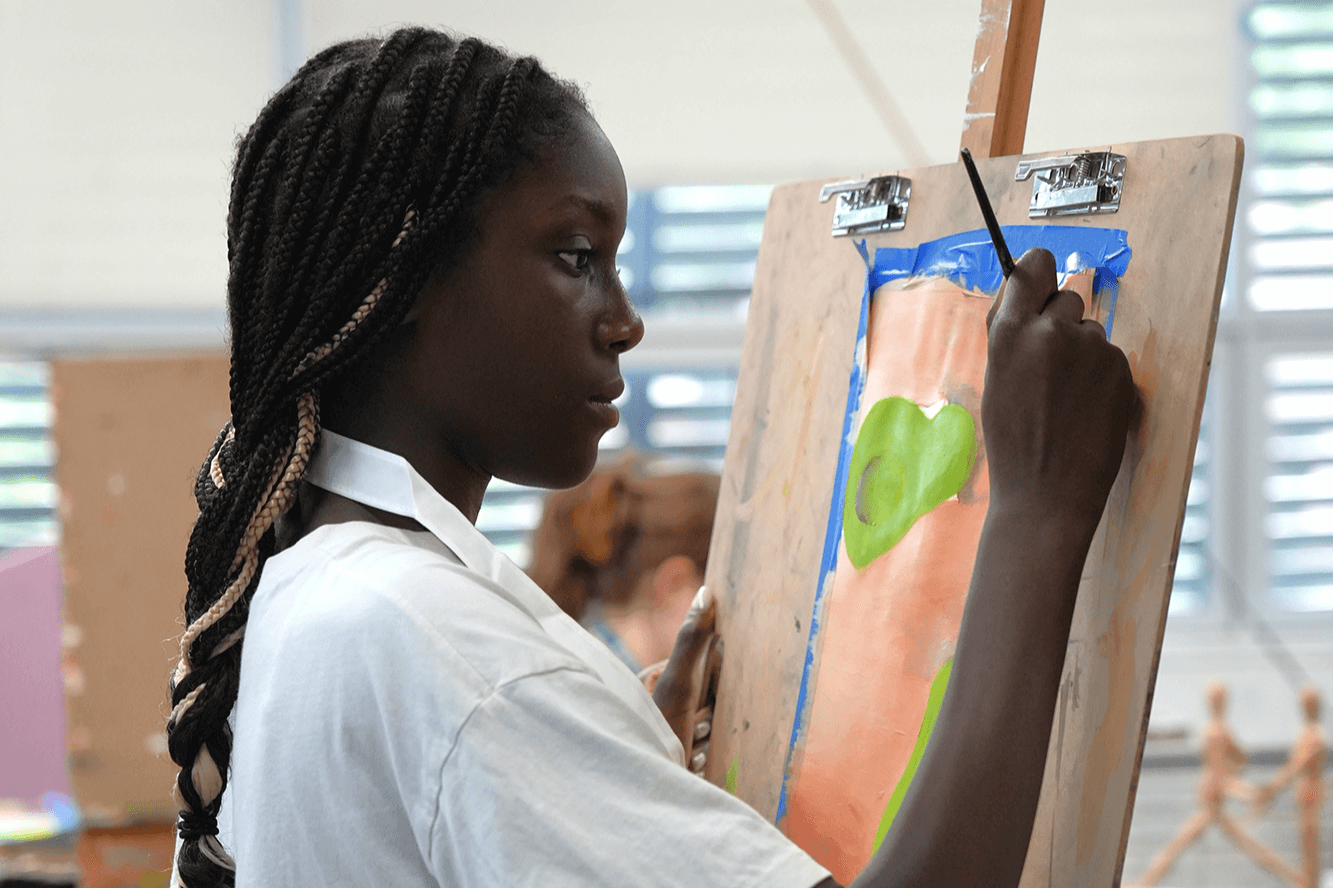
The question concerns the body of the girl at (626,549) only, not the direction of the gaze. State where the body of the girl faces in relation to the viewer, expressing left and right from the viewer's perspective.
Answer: facing away from the viewer and to the right of the viewer

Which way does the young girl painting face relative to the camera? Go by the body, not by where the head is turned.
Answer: to the viewer's right

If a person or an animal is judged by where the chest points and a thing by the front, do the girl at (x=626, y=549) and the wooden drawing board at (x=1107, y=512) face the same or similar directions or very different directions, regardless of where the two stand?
very different directions

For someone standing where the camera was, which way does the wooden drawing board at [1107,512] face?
facing the viewer and to the left of the viewer

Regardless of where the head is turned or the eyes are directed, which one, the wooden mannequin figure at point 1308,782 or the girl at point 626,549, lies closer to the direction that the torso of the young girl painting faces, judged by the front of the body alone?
the wooden mannequin figure

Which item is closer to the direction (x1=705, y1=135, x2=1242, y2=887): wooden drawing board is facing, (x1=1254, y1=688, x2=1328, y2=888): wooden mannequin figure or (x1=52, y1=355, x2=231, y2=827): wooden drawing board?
the wooden drawing board

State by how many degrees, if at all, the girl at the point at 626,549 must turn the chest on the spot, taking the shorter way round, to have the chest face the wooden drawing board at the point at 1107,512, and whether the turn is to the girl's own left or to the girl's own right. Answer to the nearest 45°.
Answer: approximately 135° to the girl's own right

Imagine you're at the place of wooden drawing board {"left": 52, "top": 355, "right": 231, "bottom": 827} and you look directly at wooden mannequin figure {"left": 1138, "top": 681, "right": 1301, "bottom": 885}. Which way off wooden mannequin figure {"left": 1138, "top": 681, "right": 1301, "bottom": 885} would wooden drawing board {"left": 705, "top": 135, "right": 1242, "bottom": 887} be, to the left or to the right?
right

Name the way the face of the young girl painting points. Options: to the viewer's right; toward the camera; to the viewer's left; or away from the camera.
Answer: to the viewer's right

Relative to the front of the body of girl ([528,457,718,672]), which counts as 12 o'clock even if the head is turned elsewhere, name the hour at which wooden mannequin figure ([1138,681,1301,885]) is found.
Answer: The wooden mannequin figure is roughly at 1 o'clock from the girl.

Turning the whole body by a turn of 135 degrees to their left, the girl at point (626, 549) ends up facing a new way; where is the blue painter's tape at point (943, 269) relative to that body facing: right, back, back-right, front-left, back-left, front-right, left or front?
left

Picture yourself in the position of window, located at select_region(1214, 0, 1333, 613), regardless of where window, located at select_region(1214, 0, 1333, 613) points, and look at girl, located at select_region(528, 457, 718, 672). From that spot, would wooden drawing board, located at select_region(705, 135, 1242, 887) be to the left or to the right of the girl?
left

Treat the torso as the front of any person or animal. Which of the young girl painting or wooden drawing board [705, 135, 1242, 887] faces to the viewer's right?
the young girl painting

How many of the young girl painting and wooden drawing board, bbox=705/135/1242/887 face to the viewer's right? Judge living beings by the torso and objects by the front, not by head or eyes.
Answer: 1
